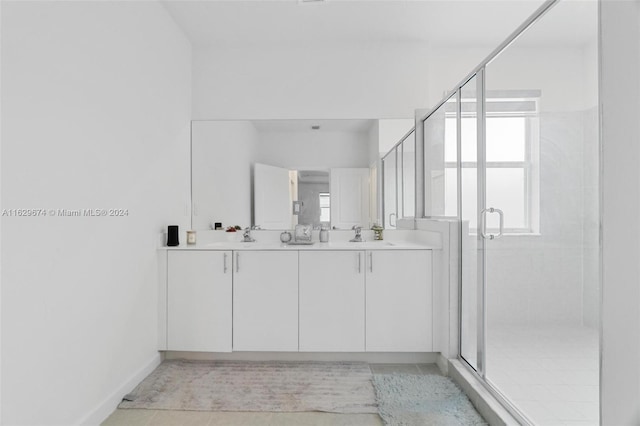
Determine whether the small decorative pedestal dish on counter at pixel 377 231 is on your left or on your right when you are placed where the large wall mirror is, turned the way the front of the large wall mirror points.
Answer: on your left

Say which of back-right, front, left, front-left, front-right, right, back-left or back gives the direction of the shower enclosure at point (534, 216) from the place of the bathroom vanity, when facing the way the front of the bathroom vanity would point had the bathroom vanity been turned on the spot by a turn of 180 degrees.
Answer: back-right

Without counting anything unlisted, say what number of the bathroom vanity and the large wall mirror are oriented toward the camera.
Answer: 2

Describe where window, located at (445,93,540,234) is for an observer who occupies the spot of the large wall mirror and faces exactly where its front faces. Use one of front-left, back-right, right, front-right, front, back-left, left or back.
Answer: front-left

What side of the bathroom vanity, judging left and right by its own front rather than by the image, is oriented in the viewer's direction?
front

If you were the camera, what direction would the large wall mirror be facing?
facing the viewer

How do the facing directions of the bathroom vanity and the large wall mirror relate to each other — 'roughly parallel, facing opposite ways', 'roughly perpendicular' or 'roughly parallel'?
roughly parallel
